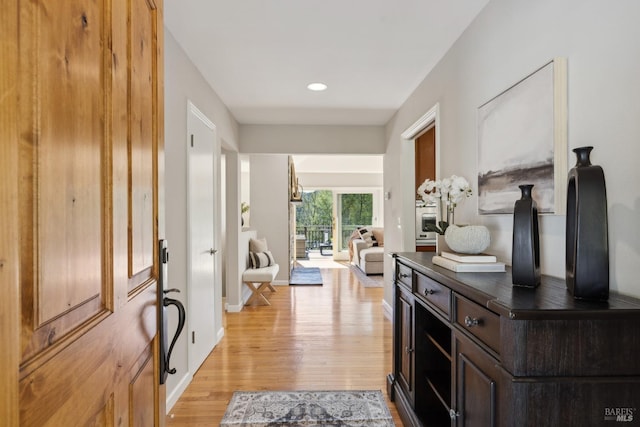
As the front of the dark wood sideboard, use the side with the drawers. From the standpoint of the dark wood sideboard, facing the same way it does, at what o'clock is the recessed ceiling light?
The recessed ceiling light is roughly at 3 o'clock from the dark wood sideboard.

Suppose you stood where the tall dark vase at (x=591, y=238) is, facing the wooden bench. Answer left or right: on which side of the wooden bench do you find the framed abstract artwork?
right

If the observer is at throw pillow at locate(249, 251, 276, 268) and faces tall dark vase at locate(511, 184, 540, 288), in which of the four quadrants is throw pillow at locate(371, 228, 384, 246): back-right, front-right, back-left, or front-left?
back-left

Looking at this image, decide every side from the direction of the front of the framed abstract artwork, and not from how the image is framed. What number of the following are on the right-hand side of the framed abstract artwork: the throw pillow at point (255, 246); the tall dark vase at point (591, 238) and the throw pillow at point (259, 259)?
2

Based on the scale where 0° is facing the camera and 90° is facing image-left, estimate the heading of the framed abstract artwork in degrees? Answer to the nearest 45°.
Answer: approximately 45°

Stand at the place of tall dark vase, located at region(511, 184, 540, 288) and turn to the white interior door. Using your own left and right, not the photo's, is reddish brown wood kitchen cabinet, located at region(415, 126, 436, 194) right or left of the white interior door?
right

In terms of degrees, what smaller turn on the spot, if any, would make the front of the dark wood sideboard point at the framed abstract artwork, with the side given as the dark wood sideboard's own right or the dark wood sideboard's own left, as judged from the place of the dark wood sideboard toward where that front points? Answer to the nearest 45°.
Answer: approximately 135° to the dark wood sideboard's own right

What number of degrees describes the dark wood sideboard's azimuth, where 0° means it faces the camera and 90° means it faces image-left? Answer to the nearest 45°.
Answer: approximately 45°

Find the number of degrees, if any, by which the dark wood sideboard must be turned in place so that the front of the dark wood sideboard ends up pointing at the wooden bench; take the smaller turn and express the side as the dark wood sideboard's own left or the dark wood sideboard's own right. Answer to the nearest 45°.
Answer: approximately 90° to the dark wood sideboard's own right

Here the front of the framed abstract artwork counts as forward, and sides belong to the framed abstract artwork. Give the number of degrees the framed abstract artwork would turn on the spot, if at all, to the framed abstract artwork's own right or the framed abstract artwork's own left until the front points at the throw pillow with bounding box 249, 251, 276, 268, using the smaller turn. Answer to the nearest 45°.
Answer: approximately 90° to the framed abstract artwork's own right
